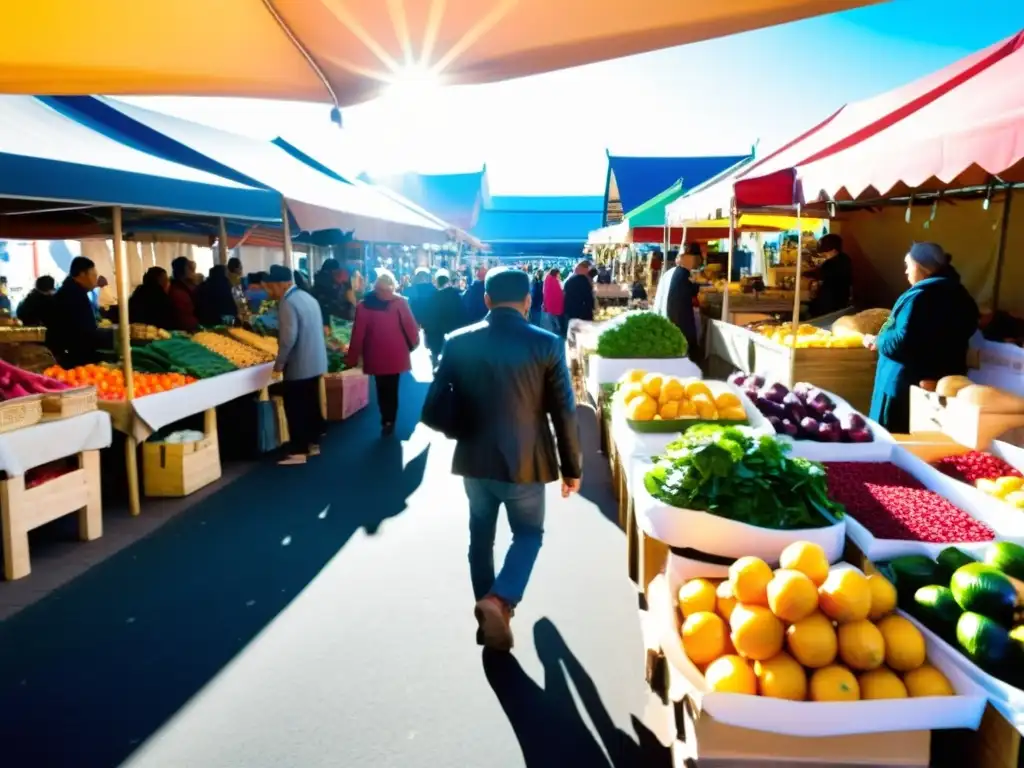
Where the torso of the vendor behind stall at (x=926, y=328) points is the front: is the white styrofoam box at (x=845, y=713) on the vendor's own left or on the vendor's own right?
on the vendor's own left

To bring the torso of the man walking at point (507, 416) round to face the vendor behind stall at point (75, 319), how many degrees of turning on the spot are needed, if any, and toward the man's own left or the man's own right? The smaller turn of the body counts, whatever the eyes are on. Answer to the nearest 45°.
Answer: approximately 45° to the man's own left

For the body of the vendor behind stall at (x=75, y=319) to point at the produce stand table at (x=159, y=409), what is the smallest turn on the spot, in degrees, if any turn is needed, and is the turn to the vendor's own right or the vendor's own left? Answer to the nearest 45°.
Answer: approximately 90° to the vendor's own right

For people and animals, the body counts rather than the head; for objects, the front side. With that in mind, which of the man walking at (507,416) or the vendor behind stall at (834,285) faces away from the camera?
the man walking

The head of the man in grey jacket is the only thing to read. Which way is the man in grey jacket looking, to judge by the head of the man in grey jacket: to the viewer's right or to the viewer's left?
to the viewer's left

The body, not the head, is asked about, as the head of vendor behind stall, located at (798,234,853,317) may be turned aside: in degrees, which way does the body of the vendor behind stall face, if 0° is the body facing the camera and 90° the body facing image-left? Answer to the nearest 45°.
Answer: approximately 90°

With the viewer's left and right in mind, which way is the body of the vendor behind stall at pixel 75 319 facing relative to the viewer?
facing to the right of the viewer

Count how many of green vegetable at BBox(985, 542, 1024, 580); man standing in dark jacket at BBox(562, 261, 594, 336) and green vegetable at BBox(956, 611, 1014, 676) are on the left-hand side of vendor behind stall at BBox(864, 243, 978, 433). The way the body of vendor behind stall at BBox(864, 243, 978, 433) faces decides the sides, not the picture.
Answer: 2

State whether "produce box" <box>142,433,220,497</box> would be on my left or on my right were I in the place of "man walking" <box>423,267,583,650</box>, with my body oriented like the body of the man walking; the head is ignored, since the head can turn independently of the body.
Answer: on my left

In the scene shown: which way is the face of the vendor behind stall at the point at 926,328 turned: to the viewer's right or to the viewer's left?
to the viewer's left

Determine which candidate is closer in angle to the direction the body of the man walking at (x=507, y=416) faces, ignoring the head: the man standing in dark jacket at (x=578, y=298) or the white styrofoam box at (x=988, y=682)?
the man standing in dark jacket

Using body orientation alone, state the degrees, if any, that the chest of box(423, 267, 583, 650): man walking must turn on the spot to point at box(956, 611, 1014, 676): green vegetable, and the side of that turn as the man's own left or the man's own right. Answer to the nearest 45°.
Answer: approximately 135° to the man's own right

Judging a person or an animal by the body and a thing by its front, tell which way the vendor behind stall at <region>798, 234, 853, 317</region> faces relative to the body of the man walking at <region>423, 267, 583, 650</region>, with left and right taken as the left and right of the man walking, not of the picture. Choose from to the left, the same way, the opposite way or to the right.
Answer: to the left

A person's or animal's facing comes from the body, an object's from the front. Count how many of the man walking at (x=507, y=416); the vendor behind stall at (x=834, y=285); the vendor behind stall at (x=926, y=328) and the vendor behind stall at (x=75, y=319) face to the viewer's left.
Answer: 2

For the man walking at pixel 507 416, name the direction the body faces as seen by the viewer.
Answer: away from the camera

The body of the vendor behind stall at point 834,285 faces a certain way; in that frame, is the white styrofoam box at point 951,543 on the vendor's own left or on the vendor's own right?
on the vendor's own left
